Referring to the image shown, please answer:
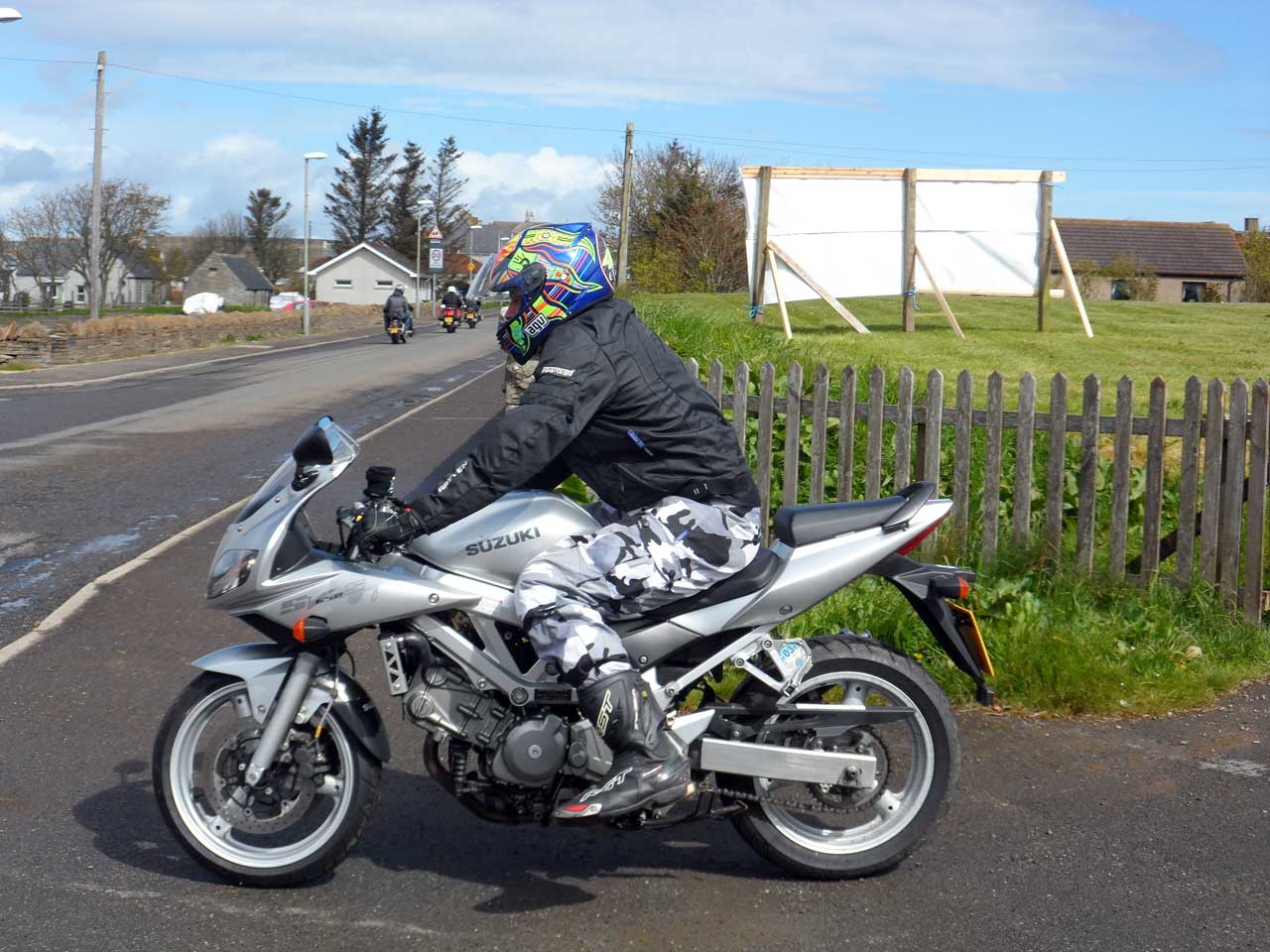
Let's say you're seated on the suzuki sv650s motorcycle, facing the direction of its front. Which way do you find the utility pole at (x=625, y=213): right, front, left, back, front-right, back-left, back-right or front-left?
right

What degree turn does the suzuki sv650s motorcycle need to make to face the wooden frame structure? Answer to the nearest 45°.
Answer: approximately 90° to its right

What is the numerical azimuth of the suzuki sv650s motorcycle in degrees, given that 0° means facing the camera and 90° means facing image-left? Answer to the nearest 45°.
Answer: approximately 90°

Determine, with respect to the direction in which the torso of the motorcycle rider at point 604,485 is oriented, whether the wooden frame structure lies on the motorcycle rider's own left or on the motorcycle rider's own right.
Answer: on the motorcycle rider's own right

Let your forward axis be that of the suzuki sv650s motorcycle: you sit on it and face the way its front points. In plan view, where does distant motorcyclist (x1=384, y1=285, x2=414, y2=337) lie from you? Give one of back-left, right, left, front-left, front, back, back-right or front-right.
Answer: right

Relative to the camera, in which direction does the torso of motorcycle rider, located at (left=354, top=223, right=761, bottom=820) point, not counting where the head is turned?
to the viewer's left

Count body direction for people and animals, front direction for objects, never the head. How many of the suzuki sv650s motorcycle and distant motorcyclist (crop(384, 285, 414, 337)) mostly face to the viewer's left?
1

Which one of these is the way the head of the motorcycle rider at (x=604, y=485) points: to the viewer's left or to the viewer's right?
to the viewer's left

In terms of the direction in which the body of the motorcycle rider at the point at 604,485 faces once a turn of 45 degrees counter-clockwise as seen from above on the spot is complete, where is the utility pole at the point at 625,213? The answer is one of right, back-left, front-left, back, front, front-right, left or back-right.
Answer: back-right
